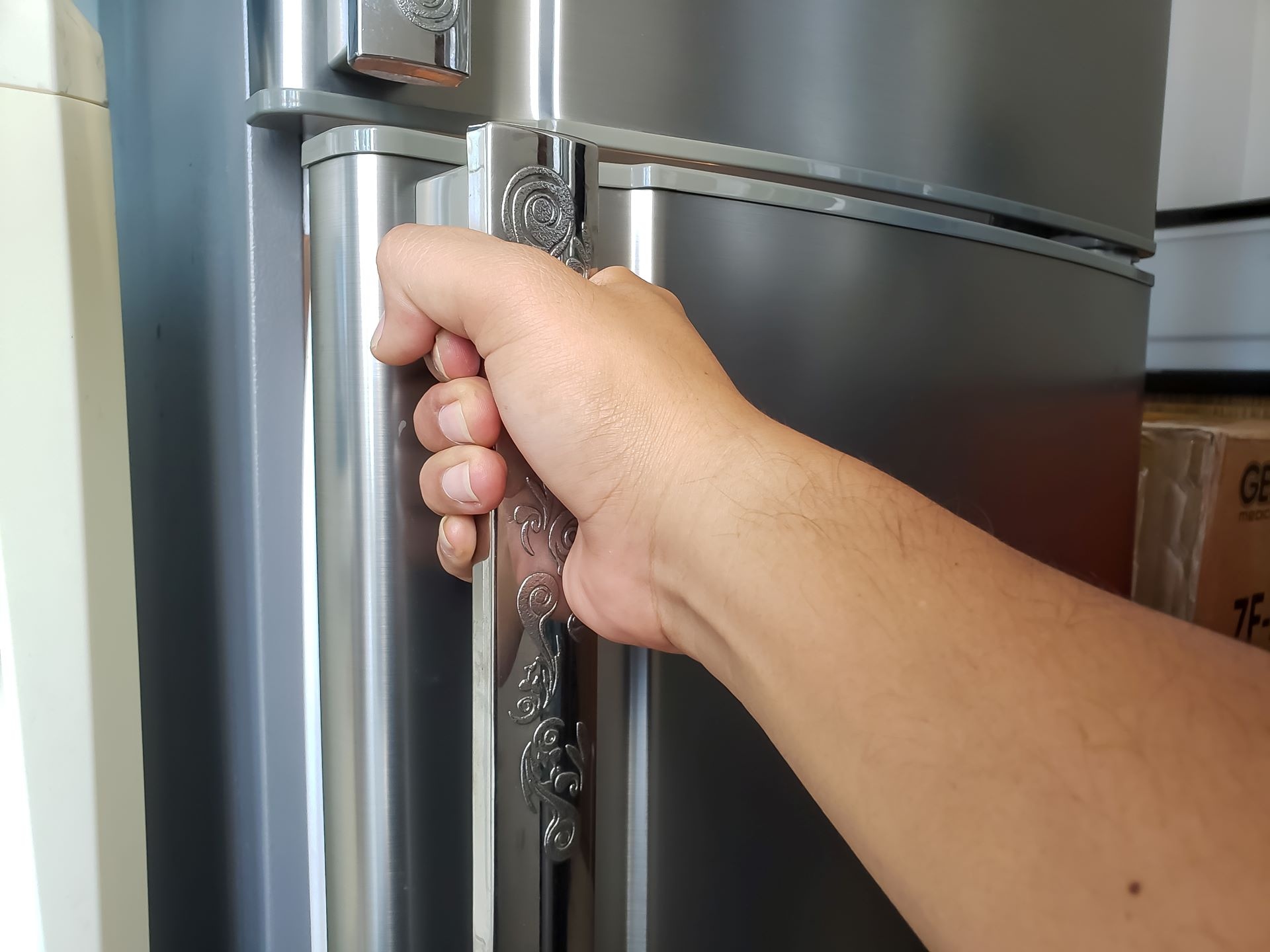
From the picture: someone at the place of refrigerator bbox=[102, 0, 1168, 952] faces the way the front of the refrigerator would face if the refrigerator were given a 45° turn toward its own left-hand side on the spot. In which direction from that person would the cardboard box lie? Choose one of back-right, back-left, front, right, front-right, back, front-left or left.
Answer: front-left

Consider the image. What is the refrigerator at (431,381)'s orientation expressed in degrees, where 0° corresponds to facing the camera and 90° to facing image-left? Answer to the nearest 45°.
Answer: approximately 315°
